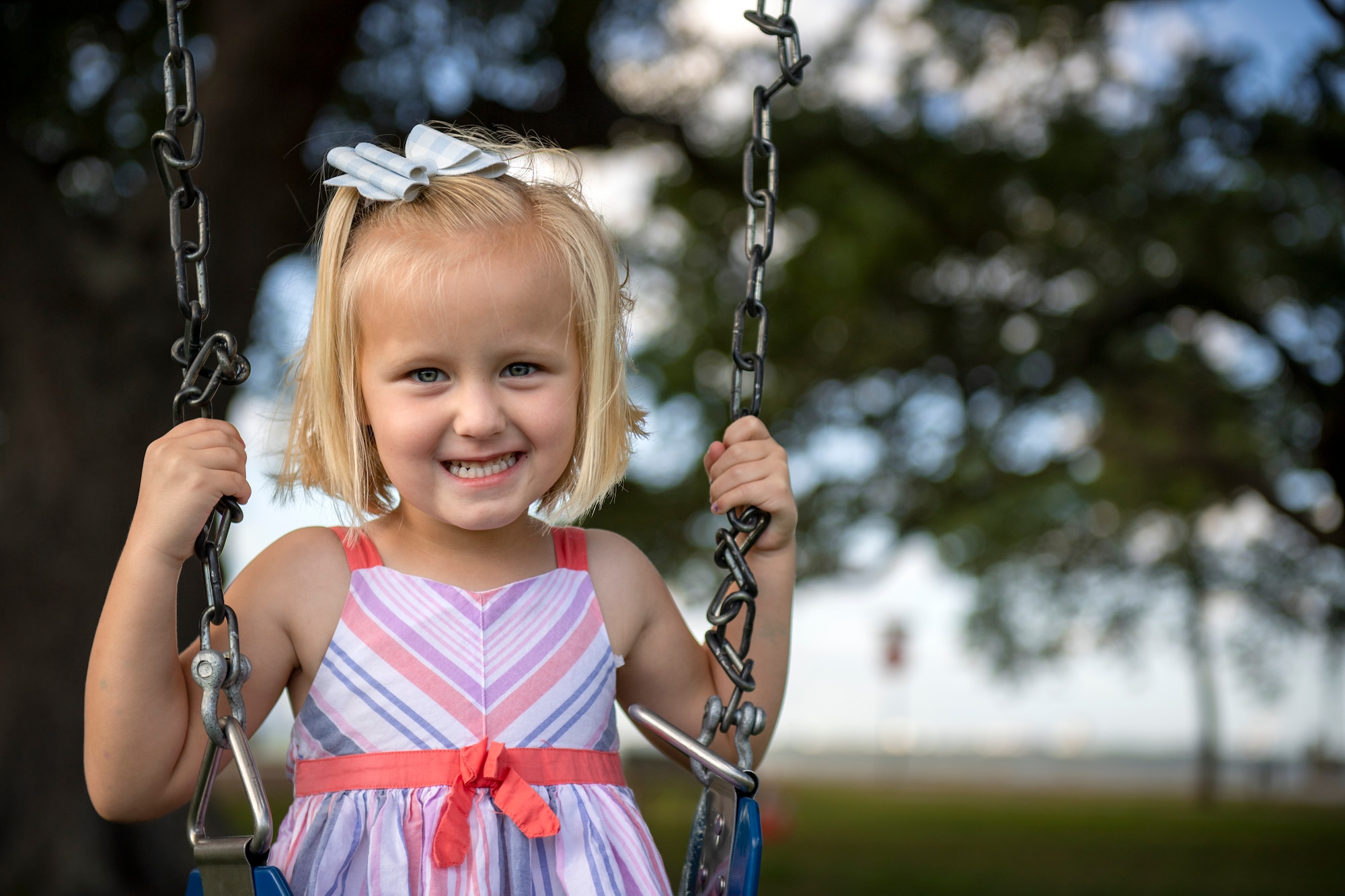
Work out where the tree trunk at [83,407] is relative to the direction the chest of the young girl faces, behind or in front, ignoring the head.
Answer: behind

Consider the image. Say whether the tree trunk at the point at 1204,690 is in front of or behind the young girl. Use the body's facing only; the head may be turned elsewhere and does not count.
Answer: behind

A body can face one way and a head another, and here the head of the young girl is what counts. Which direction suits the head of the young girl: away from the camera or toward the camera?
toward the camera

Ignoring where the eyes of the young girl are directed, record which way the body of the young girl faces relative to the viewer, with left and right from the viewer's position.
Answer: facing the viewer

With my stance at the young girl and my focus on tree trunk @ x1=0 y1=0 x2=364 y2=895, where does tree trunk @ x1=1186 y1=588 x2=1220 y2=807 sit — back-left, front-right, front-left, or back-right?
front-right

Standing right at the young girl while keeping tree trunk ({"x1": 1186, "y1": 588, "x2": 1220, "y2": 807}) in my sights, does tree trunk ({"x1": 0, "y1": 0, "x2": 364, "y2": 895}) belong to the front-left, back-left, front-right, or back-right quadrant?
front-left
